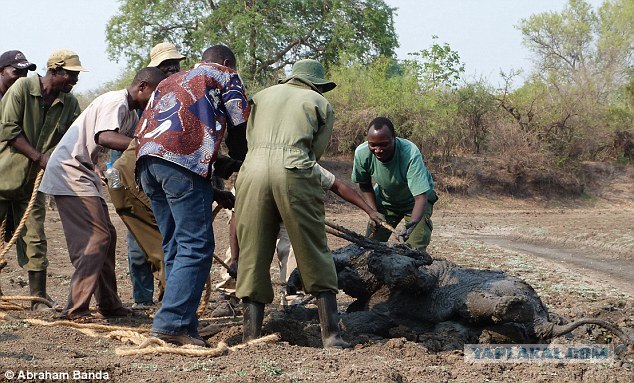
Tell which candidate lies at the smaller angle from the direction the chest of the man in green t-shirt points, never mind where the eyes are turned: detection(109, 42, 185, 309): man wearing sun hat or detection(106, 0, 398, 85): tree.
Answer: the man wearing sun hat

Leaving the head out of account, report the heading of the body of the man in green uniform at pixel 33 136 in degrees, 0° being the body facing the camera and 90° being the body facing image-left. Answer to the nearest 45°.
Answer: approximately 315°

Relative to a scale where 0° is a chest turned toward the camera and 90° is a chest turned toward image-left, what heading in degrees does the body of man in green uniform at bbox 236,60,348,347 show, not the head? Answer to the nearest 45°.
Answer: approximately 225°

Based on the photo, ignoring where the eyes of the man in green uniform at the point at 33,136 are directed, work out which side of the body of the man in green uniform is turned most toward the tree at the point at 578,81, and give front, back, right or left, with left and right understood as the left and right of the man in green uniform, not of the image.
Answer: left

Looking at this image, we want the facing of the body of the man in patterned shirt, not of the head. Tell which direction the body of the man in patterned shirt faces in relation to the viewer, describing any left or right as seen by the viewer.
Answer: facing away from the viewer and to the right of the viewer

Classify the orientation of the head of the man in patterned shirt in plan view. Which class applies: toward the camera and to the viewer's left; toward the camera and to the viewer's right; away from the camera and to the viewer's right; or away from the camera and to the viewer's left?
away from the camera and to the viewer's right

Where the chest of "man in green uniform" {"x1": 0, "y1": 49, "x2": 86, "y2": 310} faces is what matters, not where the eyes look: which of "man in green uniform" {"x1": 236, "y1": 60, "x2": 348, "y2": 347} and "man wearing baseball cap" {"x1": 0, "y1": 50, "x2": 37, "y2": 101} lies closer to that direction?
the man in green uniform

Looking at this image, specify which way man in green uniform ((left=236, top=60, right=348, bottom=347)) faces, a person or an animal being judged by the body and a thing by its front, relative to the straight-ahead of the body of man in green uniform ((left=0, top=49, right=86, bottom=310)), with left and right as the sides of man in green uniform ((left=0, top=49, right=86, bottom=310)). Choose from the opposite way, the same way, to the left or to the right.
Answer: to the left

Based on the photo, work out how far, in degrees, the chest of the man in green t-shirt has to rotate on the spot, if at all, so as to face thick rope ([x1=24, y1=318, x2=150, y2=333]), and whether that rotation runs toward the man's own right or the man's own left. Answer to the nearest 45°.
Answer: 0° — they already face it

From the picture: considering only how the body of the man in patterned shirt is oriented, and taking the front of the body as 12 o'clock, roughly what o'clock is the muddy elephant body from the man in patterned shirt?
The muddy elephant body is roughly at 1 o'clock from the man in patterned shirt.
